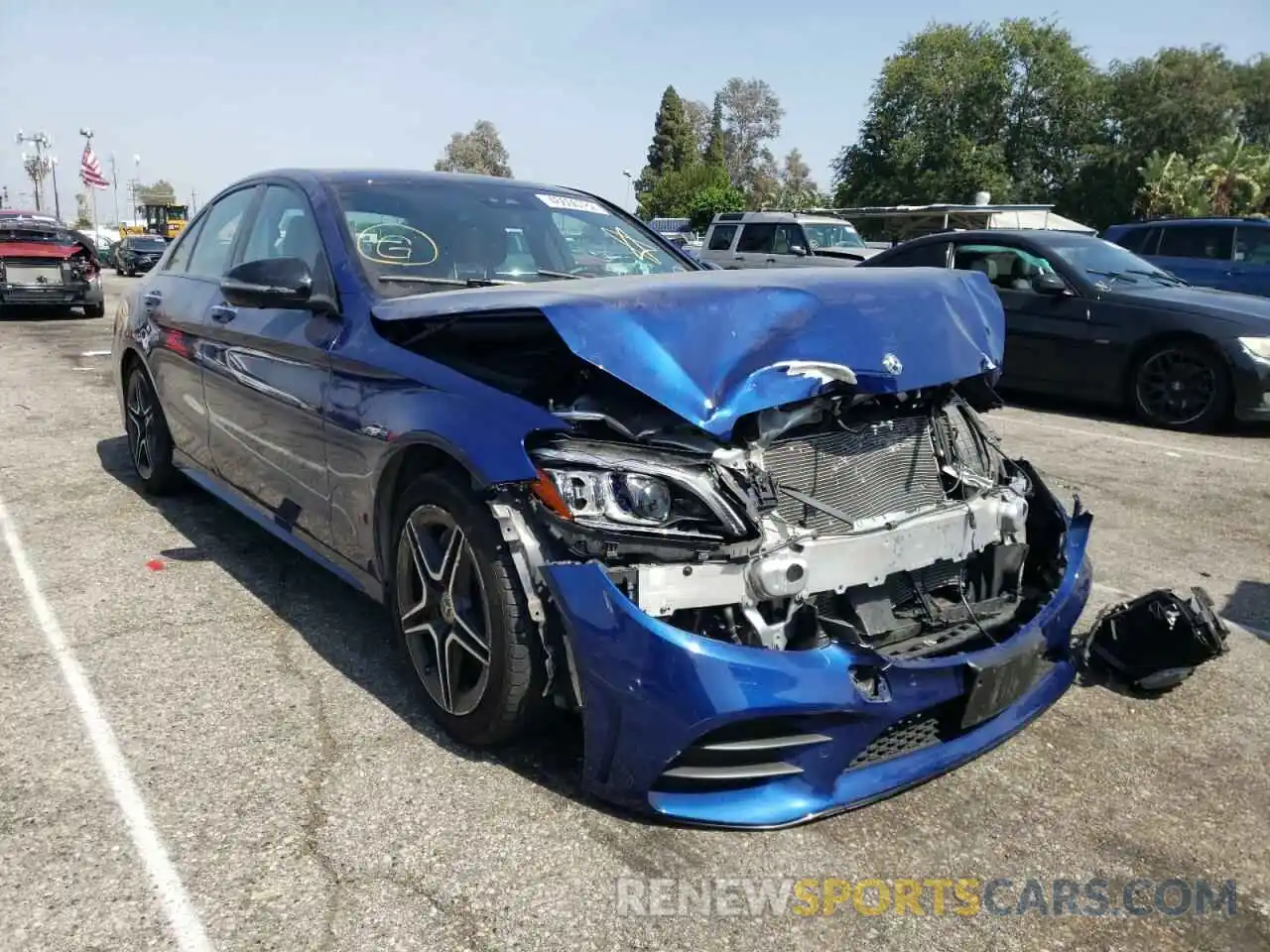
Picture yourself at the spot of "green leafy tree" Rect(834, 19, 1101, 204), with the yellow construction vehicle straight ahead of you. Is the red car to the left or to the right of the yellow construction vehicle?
left

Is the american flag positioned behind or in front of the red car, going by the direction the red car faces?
behind

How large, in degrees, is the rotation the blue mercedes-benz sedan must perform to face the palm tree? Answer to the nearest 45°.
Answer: approximately 90° to its left

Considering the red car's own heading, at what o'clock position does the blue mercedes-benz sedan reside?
The blue mercedes-benz sedan is roughly at 12 o'clock from the red car.

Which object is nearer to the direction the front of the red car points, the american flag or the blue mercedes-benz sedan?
the blue mercedes-benz sedan

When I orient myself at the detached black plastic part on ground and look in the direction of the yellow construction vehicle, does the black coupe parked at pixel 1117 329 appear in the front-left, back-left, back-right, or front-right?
front-right

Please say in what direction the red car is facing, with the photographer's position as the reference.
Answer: facing the viewer

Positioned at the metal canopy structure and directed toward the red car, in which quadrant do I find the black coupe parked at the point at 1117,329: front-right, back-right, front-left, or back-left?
front-left

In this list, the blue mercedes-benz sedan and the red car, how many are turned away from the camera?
0

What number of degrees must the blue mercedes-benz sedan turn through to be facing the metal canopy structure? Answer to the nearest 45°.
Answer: approximately 135° to its left

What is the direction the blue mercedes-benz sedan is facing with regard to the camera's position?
facing the viewer and to the right of the viewer

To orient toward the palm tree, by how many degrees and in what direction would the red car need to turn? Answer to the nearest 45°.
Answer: approximately 90° to its left

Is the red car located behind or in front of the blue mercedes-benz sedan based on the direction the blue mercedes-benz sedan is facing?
behind

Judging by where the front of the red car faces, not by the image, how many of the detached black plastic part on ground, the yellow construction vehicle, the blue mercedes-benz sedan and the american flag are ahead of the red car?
2

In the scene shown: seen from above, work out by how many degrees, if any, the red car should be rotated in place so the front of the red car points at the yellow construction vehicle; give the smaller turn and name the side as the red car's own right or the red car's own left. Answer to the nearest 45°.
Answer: approximately 180°

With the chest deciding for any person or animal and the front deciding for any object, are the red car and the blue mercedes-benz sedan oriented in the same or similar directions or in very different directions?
same or similar directions
